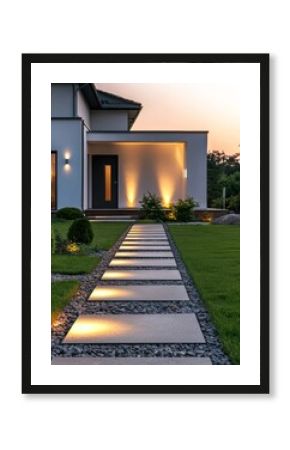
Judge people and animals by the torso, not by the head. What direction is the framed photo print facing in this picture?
toward the camera
